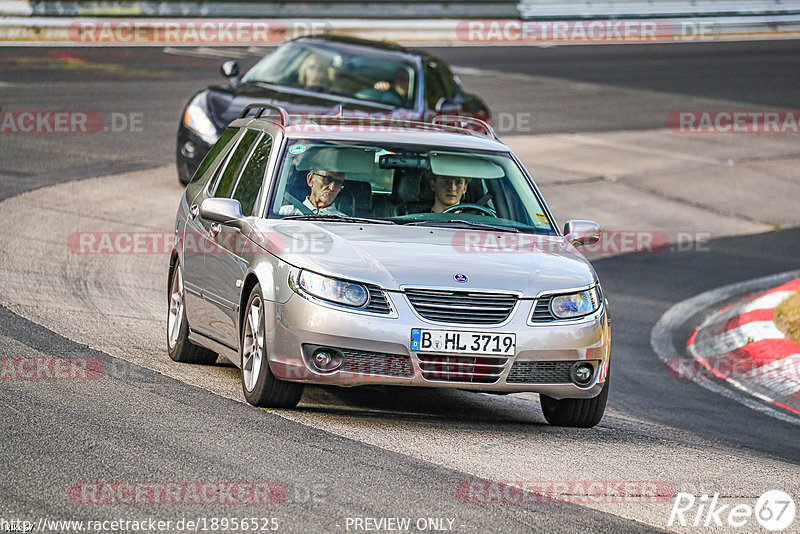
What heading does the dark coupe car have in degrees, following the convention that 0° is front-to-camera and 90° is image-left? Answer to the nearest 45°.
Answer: approximately 45°

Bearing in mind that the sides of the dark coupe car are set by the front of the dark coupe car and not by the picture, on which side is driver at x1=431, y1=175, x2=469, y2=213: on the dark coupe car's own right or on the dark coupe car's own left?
on the dark coupe car's own left

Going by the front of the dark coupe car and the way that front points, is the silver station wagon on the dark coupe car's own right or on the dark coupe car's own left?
on the dark coupe car's own left

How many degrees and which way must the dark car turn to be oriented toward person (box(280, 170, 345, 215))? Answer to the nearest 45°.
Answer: approximately 45° to its left
